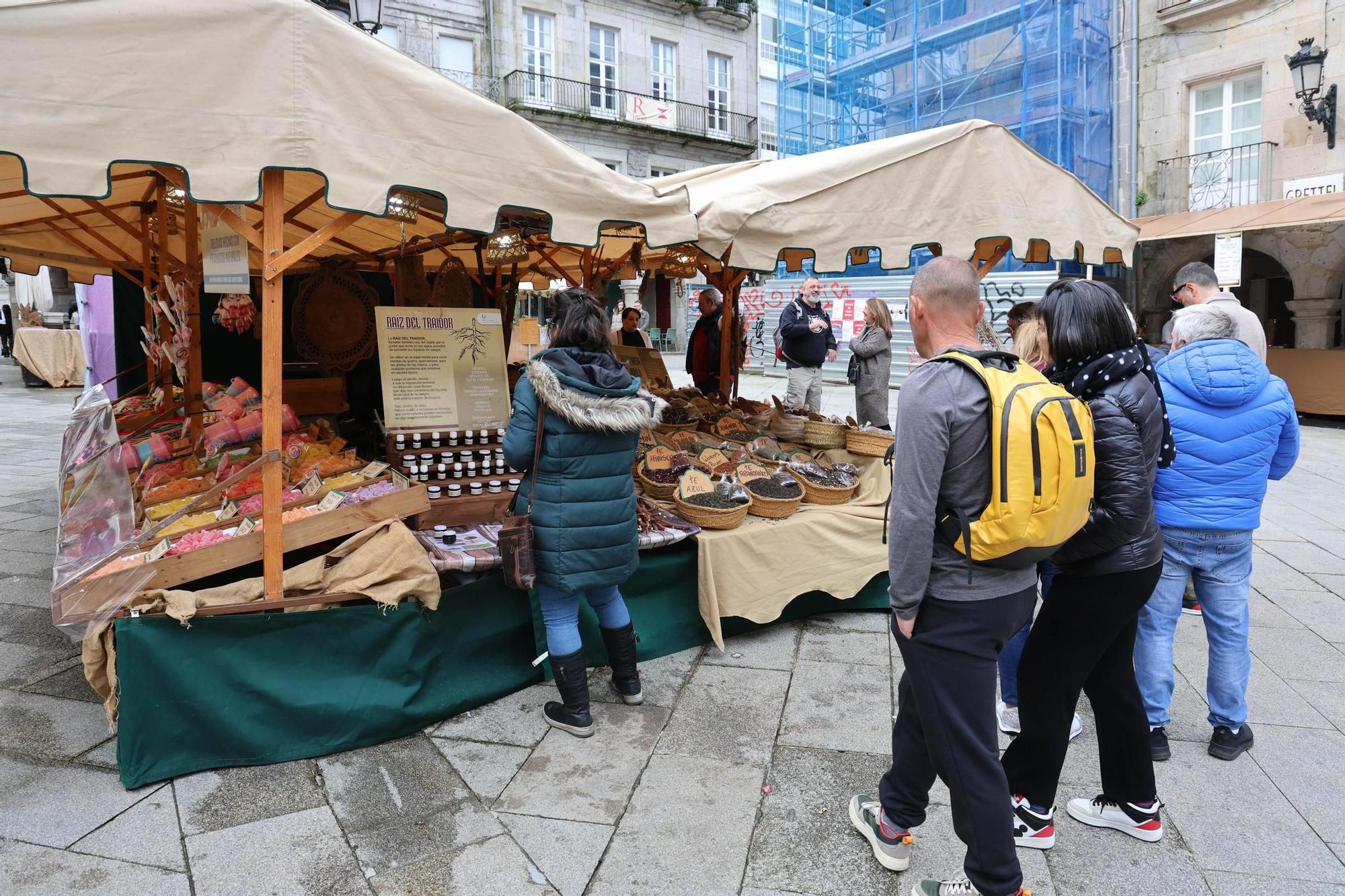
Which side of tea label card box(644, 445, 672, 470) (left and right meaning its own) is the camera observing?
front

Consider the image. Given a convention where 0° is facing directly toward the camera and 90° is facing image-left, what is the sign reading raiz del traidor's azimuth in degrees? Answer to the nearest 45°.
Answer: approximately 0°

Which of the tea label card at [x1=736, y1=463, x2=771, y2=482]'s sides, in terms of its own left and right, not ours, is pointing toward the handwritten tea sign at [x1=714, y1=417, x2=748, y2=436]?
back

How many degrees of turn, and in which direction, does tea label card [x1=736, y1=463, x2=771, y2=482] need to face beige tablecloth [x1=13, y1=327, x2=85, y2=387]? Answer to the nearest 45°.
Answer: approximately 135° to its right

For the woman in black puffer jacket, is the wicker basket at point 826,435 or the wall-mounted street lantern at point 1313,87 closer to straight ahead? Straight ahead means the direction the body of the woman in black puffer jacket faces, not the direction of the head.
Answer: the wicker basket

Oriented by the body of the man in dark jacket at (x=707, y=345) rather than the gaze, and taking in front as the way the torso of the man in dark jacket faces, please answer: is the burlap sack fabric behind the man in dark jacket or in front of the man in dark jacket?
in front

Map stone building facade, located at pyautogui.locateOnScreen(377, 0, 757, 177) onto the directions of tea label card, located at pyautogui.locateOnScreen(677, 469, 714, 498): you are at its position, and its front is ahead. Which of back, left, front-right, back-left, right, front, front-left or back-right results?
back

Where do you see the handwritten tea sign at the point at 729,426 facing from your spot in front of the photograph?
facing the viewer

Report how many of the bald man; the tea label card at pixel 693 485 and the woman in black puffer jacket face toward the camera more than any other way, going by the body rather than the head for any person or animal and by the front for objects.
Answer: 1

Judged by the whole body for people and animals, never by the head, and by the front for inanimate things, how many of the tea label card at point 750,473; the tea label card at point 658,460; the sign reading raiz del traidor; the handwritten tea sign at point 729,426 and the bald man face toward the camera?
4

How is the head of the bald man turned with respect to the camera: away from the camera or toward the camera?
away from the camera

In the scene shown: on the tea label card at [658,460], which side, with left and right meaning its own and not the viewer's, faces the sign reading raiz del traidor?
right

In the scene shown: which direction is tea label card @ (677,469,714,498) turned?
toward the camera
